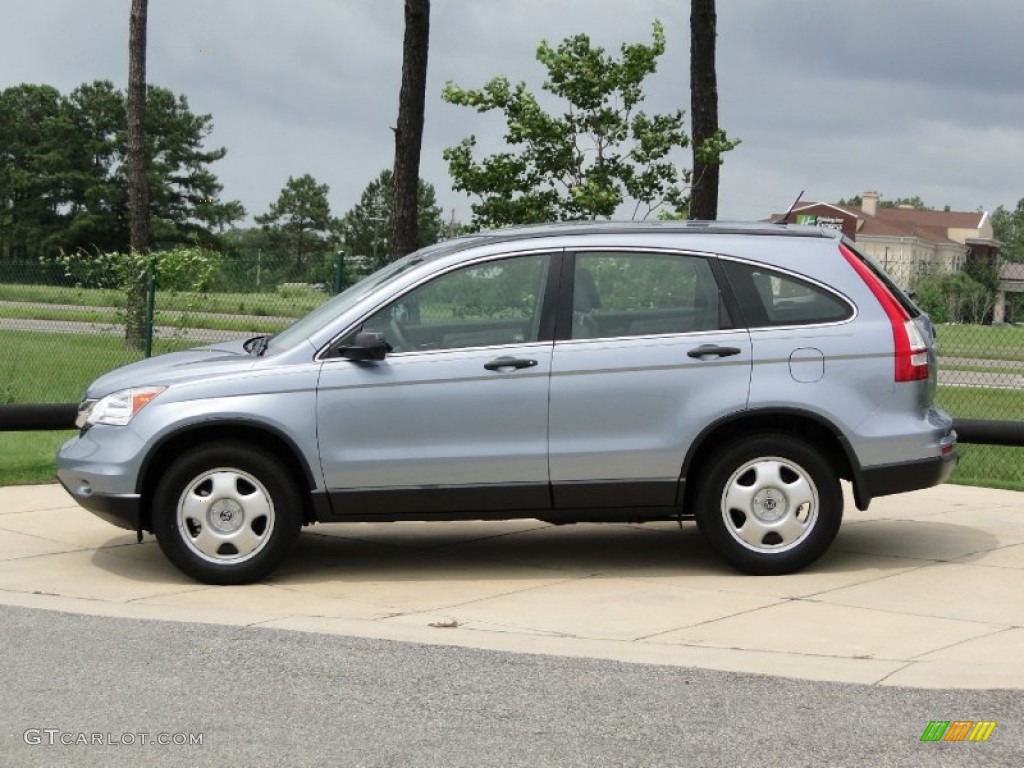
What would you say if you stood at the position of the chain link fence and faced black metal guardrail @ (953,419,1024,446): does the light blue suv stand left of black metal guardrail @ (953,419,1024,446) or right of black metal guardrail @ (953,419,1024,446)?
right

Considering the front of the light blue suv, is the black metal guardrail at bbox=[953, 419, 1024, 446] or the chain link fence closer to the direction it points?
the chain link fence

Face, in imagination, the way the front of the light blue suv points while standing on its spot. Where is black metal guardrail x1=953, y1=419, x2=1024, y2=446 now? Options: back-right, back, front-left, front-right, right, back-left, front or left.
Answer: back-right

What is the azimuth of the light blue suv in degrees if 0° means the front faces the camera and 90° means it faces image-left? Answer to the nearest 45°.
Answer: approximately 90°

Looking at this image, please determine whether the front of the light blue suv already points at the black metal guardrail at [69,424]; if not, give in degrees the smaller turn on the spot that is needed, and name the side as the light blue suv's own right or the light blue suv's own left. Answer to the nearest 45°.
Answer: approximately 45° to the light blue suv's own right

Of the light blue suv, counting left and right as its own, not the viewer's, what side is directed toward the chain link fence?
right
